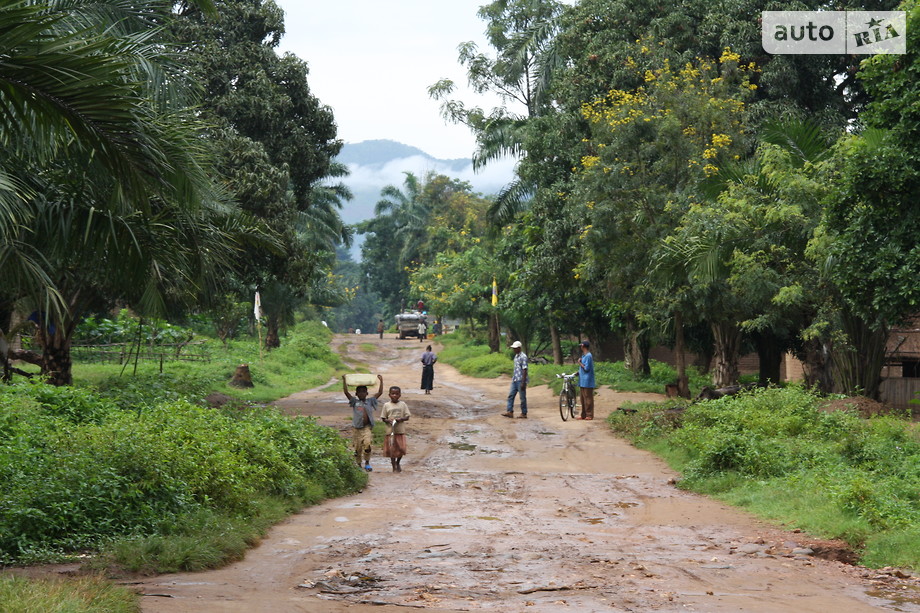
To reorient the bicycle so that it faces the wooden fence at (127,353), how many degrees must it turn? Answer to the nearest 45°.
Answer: approximately 135° to its right

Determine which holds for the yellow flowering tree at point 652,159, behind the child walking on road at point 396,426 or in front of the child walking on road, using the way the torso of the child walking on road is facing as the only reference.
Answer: behind

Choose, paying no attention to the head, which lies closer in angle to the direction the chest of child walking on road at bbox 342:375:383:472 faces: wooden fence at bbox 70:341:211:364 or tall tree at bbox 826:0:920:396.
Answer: the tall tree

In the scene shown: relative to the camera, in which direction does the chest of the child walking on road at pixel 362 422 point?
toward the camera

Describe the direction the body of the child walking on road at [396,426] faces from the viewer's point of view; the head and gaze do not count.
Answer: toward the camera

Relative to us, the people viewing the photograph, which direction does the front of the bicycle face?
facing the viewer

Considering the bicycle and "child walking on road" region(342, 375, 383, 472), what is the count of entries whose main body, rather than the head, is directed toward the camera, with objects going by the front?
2

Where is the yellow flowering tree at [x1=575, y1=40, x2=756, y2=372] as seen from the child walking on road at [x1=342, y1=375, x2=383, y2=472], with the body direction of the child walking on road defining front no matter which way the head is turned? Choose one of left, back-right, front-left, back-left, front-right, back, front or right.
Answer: back-left

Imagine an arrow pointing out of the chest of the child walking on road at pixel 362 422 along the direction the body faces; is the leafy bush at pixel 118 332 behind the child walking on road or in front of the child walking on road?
behind

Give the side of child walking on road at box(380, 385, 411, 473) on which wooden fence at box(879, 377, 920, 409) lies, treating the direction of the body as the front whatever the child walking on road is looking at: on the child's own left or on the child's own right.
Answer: on the child's own left

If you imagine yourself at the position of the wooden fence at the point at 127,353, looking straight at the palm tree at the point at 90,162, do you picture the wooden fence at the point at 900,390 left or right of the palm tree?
left

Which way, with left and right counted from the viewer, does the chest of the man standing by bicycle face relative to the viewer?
facing to the left of the viewer
